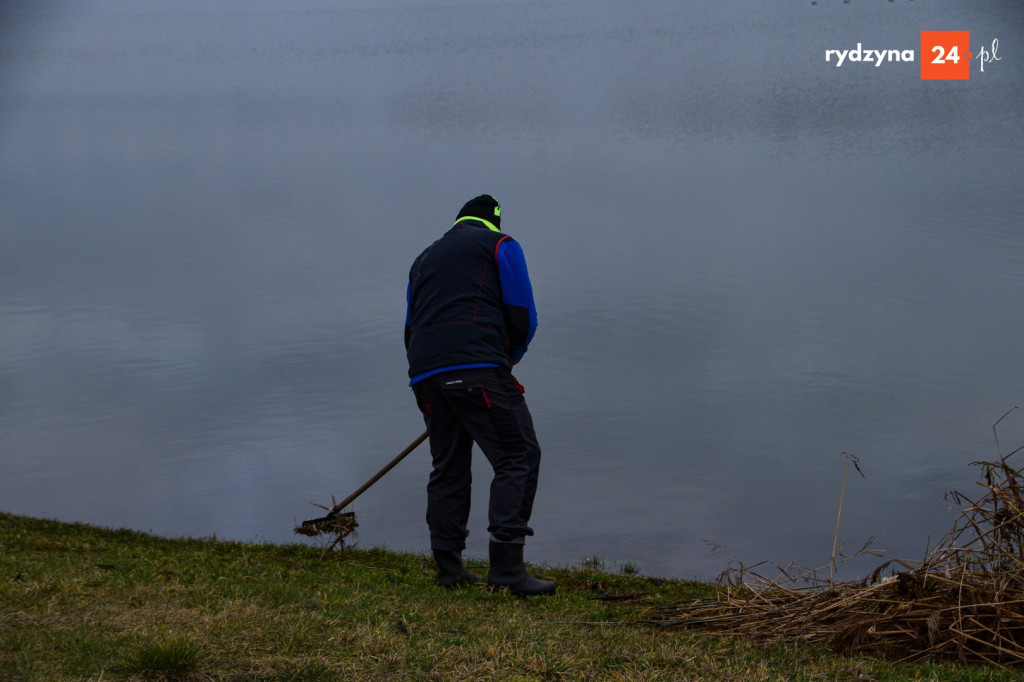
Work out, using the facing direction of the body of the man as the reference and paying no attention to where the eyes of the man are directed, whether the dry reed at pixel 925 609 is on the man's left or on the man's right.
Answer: on the man's right

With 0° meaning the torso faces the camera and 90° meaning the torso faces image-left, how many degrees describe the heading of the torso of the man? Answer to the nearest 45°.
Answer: approximately 225°
